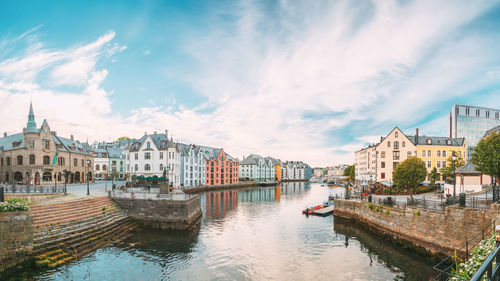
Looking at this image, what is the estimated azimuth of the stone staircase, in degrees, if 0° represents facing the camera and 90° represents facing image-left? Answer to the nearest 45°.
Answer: approximately 315°

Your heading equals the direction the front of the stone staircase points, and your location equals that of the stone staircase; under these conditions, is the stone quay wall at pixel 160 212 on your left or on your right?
on your left
